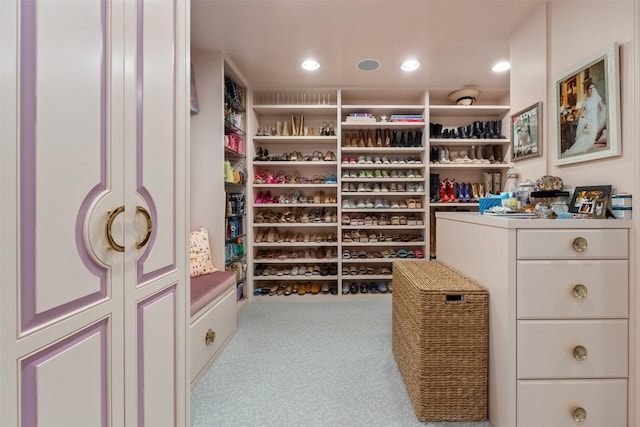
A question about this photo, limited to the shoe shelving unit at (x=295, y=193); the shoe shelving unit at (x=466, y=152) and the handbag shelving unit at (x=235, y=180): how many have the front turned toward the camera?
2

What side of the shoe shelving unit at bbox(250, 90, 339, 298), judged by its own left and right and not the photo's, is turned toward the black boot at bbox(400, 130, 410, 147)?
left

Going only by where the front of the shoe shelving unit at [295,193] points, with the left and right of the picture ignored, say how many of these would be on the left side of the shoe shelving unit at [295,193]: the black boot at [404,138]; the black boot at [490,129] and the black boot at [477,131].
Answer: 3

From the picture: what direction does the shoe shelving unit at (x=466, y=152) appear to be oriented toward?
toward the camera

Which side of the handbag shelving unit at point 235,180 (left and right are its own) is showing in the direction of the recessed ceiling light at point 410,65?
front

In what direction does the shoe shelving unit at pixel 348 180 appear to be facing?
toward the camera

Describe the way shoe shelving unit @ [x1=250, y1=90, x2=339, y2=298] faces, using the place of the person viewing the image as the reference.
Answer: facing the viewer

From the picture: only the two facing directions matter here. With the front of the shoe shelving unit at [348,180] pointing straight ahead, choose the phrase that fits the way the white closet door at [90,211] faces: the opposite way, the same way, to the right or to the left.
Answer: to the left

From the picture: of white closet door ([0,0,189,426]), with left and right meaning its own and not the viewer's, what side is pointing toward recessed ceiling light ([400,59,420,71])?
left

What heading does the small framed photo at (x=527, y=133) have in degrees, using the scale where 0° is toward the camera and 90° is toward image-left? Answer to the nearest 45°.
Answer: approximately 45°

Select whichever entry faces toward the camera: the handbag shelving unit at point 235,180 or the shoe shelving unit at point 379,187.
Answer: the shoe shelving unit at point 379,187

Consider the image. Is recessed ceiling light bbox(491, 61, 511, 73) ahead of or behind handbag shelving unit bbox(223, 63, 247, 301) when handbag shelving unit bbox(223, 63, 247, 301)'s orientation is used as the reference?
ahead

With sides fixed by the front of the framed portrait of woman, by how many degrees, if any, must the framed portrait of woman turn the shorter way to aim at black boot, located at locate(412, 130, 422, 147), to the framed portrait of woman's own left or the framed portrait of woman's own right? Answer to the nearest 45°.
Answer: approximately 90° to the framed portrait of woman's own right
